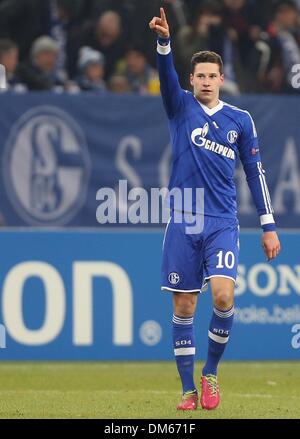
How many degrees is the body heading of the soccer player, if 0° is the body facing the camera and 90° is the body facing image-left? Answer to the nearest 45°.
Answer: approximately 0°

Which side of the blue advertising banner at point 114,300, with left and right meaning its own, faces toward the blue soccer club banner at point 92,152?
back

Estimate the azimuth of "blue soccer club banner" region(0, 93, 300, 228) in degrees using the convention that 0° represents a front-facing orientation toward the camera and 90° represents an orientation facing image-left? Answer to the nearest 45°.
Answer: approximately 0°
